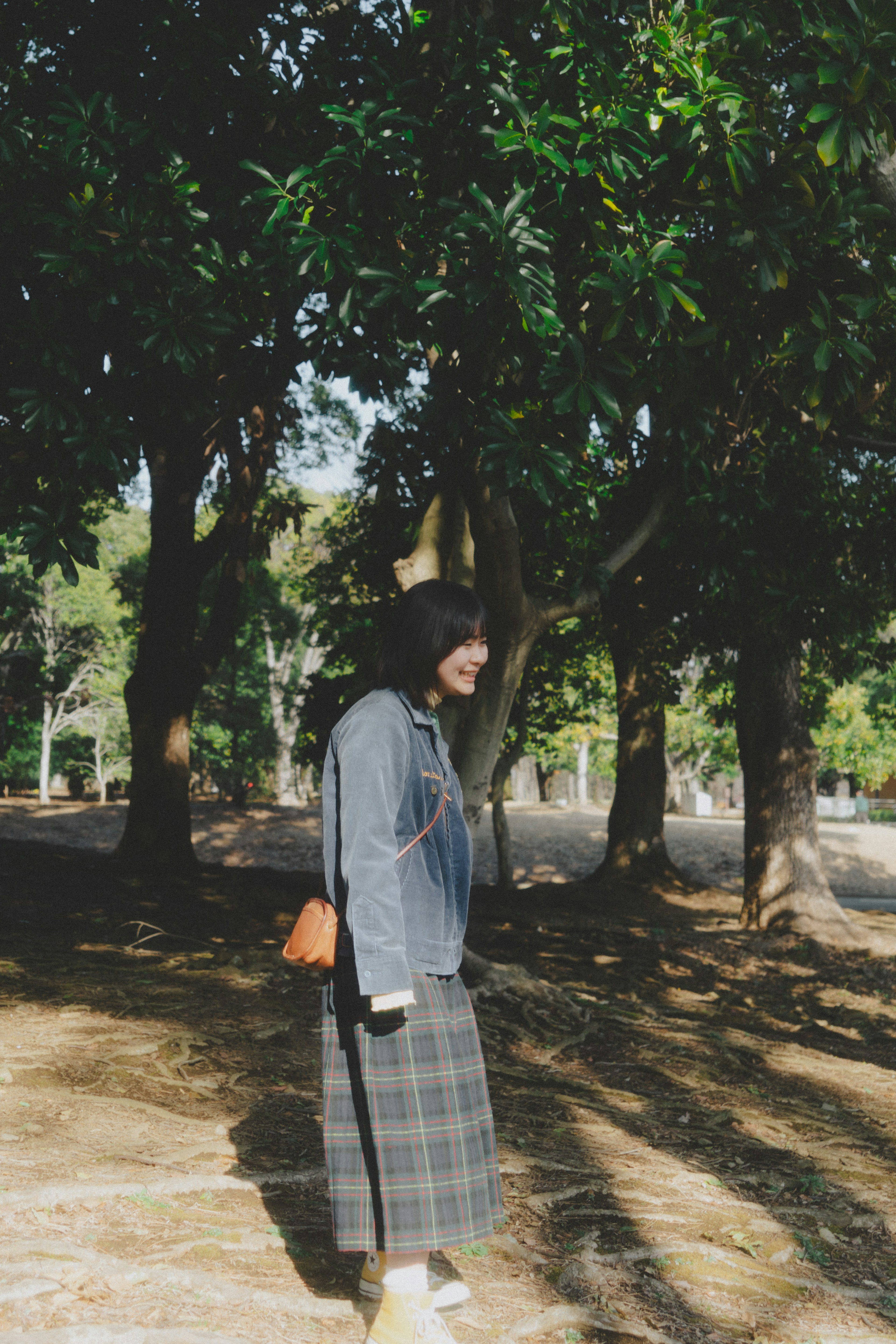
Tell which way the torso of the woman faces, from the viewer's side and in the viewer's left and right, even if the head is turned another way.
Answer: facing to the right of the viewer

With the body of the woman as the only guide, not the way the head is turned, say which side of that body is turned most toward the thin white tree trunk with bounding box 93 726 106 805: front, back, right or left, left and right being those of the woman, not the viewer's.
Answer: left

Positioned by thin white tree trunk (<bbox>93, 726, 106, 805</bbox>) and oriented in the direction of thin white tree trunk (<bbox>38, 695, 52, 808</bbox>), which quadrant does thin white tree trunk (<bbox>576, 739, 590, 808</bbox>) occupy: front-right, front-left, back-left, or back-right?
back-left

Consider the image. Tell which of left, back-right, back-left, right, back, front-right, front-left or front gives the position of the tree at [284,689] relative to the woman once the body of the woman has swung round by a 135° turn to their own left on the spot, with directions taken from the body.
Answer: front-right

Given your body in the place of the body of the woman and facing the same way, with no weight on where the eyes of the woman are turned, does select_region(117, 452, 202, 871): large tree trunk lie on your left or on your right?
on your left

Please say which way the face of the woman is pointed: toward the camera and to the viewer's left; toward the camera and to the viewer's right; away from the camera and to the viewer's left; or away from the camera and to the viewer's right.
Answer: toward the camera and to the viewer's right

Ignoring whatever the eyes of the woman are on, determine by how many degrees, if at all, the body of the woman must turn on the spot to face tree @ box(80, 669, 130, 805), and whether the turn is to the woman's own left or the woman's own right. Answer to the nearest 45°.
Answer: approximately 90° to the woman's own left

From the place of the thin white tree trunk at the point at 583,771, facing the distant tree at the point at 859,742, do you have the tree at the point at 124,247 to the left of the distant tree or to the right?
right

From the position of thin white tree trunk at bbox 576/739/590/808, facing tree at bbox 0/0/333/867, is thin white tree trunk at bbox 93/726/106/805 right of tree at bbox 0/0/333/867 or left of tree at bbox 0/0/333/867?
right

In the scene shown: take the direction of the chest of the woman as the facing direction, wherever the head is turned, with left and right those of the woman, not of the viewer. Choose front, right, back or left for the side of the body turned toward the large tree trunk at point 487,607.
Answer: left

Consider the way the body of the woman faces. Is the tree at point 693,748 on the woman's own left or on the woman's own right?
on the woman's own left
